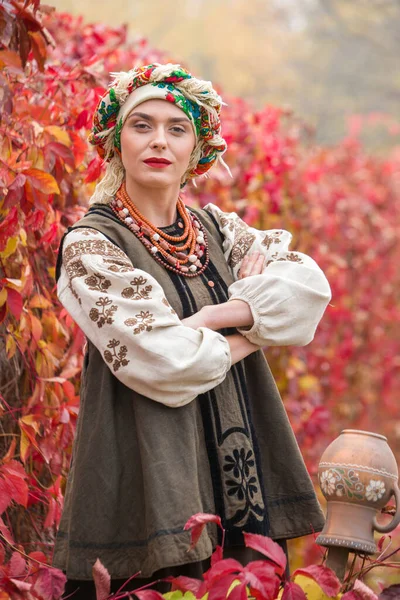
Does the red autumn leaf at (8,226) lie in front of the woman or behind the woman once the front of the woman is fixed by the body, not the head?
behind

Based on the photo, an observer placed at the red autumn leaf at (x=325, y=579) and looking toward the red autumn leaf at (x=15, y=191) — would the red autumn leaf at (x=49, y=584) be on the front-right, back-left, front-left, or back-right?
front-left

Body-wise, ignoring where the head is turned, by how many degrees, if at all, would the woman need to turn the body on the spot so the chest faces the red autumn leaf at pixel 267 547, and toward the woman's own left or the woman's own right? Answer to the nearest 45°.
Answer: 0° — they already face it

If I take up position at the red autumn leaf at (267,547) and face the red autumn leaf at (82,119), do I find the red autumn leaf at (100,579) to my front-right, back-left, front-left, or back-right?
front-left

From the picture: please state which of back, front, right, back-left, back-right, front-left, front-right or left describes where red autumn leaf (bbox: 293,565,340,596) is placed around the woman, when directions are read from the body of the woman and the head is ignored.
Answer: front

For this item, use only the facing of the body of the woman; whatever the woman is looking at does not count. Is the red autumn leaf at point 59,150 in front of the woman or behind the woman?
behind

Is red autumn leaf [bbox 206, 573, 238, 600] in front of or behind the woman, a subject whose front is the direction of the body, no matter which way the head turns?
in front

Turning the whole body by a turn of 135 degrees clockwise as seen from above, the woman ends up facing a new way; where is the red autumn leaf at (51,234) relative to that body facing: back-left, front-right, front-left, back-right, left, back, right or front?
front-right

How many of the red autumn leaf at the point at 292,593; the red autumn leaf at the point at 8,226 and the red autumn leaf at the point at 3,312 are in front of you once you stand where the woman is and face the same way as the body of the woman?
1

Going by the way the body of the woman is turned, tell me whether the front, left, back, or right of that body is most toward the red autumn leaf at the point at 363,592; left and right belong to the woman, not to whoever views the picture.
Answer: front

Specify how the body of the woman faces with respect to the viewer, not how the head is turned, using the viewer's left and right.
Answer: facing the viewer and to the right of the viewer

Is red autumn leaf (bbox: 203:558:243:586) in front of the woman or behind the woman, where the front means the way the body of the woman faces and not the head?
in front

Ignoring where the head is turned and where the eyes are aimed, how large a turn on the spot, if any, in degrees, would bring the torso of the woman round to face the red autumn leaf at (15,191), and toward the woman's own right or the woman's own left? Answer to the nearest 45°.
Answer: approximately 135° to the woman's own right
